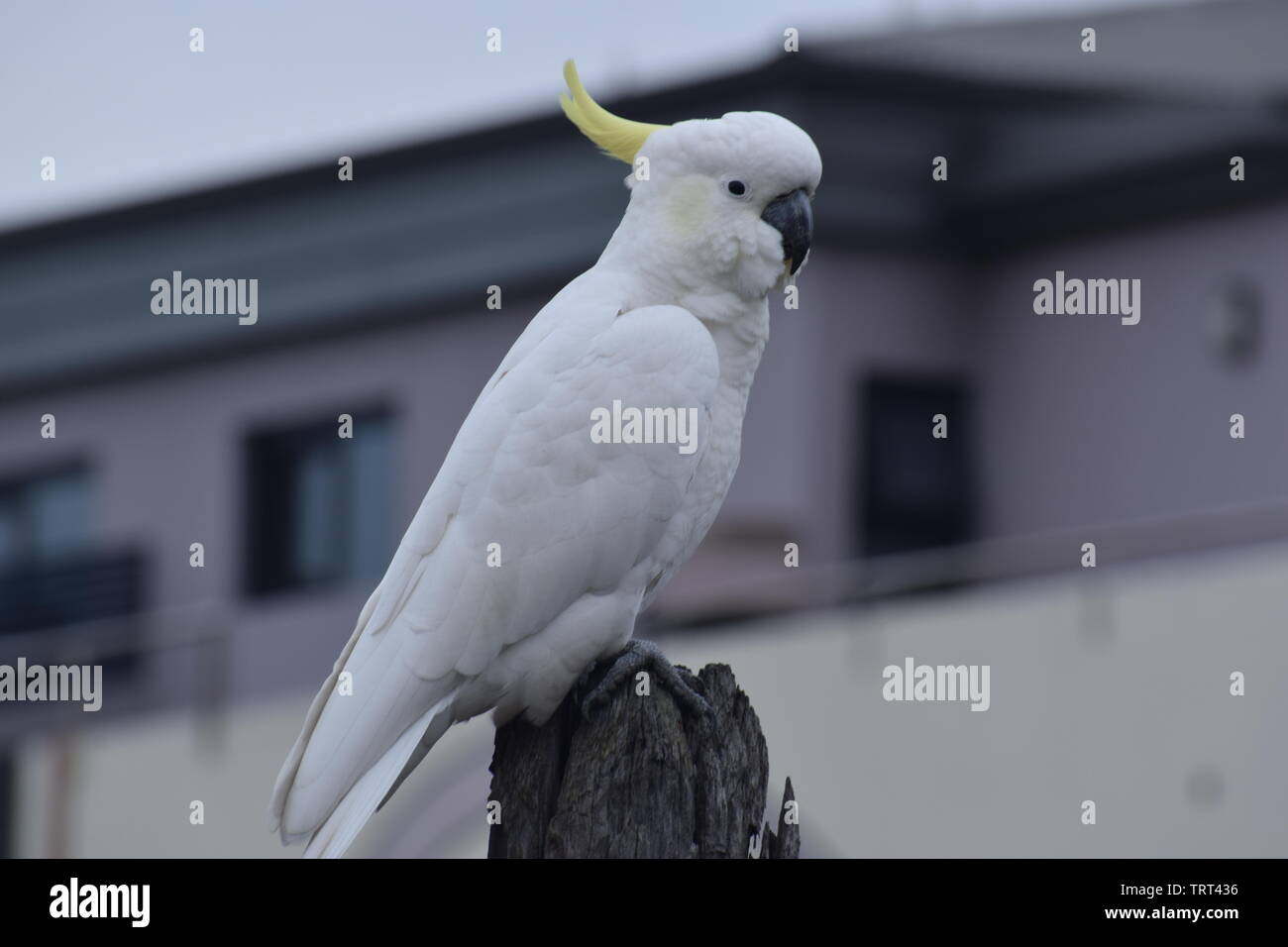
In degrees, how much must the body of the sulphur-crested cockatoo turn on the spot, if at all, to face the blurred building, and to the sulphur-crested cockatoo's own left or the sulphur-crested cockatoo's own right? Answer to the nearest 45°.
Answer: approximately 90° to the sulphur-crested cockatoo's own left

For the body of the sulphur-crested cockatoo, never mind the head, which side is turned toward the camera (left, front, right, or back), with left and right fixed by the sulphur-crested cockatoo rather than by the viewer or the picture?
right
